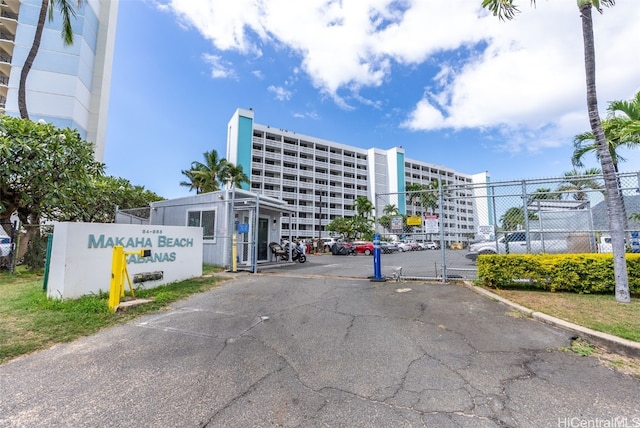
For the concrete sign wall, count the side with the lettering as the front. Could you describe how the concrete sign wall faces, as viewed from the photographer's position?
facing the viewer and to the right of the viewer

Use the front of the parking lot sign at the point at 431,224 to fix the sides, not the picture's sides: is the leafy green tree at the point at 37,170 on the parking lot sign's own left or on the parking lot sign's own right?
on the parking lot sign's own right

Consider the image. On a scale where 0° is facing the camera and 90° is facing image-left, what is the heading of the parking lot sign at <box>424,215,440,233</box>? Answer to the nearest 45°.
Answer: approximately 0°

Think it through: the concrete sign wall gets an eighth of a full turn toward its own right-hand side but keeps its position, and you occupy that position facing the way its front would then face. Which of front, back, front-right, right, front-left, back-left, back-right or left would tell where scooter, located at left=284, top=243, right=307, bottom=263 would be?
back-left

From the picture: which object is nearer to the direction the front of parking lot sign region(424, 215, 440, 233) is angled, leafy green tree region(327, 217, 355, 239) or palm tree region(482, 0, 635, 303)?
the palm tree

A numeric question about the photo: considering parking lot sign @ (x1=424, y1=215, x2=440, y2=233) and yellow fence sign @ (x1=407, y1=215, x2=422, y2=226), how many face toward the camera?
2

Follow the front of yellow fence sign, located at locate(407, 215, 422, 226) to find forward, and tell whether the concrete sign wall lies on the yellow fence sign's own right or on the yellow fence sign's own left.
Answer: on the yellow fence sign's own right

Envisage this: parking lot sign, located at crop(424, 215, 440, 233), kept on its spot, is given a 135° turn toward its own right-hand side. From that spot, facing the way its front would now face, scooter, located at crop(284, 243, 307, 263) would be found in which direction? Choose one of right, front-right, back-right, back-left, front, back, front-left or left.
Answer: front

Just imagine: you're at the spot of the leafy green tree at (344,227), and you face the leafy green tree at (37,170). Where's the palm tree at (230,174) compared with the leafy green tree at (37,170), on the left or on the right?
right

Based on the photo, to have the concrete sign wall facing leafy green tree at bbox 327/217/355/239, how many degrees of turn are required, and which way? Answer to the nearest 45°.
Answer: approximately 90° to its left
